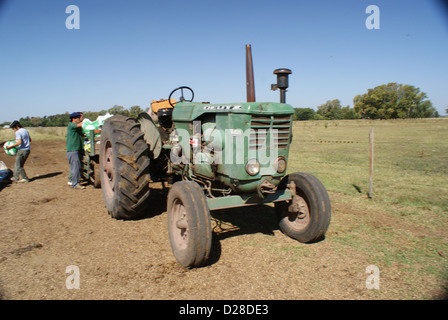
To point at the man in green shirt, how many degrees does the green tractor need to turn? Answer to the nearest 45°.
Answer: approximately 180°

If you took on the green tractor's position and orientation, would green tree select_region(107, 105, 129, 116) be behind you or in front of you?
behind

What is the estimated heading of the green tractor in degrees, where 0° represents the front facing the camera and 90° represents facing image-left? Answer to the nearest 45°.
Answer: approximately 315°

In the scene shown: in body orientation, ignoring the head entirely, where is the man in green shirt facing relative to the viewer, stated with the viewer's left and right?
facing to the right of the viewer

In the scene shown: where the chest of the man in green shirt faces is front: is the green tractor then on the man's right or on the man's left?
on the man's right
